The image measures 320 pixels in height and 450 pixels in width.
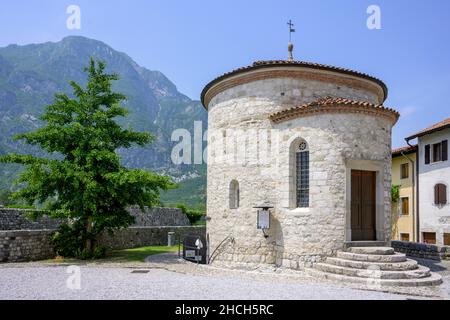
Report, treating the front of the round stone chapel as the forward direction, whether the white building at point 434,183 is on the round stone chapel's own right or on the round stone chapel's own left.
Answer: on the round stone chapel's own left

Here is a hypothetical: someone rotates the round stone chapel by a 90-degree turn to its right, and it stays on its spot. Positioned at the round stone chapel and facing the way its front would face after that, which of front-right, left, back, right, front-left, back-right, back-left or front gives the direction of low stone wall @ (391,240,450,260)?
back

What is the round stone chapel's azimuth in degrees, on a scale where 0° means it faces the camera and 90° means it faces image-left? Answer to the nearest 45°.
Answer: approximately 315°

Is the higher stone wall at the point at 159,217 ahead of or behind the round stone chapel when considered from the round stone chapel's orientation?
behind

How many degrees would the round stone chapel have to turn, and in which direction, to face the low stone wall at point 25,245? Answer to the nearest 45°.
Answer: approximately 135° to its right

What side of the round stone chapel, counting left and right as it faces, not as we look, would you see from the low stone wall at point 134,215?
back

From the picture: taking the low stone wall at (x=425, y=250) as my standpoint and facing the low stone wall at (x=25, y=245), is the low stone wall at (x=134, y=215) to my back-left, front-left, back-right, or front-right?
front-right
